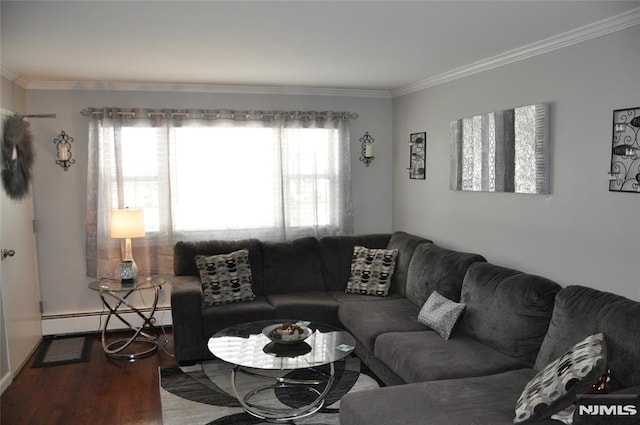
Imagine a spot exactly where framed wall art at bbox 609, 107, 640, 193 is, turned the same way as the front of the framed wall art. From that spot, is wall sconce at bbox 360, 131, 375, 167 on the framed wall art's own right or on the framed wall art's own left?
on the framed wall art's own right

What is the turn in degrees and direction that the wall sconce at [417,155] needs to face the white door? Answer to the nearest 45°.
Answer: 0° — it already faces it

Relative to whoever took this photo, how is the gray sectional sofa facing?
facing the viewer and to the left of the viewer

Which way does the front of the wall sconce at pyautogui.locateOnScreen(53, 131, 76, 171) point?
toward the camera

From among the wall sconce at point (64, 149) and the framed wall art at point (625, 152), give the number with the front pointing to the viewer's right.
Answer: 0

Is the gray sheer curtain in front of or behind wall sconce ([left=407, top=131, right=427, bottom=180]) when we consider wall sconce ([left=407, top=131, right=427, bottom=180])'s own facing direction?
in front

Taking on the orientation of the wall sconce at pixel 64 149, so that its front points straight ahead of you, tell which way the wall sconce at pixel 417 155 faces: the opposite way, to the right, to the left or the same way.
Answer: to the right

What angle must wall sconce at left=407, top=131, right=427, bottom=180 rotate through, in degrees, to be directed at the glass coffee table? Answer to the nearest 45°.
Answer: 0° — it already faces it

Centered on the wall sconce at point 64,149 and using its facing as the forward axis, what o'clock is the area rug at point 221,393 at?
The area rug is roughly at 11 o'clock from the wall sconce.

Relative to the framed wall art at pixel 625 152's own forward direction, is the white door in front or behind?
in front

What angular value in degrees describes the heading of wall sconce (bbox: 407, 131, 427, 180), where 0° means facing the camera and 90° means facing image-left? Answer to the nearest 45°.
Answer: approximately 45°
